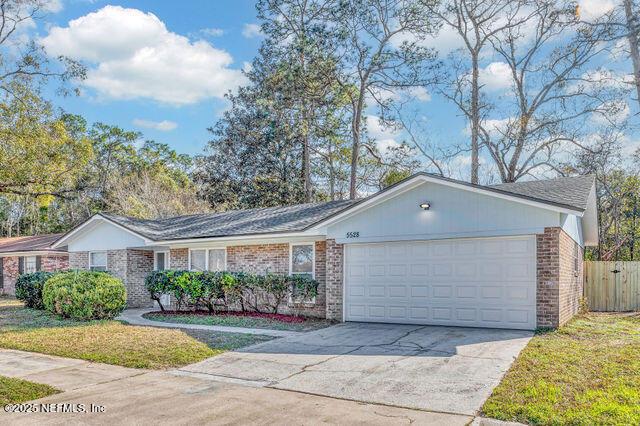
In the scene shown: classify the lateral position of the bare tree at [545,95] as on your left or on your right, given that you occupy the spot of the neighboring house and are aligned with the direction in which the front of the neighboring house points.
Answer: on your left

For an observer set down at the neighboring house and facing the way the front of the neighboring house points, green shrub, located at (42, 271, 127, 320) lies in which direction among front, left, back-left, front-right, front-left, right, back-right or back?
front

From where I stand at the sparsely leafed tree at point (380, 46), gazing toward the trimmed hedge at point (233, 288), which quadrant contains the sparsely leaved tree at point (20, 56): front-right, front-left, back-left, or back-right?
front-right

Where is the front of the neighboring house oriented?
toward the camera

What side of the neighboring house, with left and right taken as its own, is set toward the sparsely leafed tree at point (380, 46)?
left

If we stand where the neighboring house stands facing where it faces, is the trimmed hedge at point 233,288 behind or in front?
in front

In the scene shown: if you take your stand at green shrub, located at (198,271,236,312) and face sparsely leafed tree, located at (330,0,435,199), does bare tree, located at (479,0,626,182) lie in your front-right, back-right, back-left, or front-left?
front-right

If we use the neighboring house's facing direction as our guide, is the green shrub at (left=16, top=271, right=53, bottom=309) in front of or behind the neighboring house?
in front
